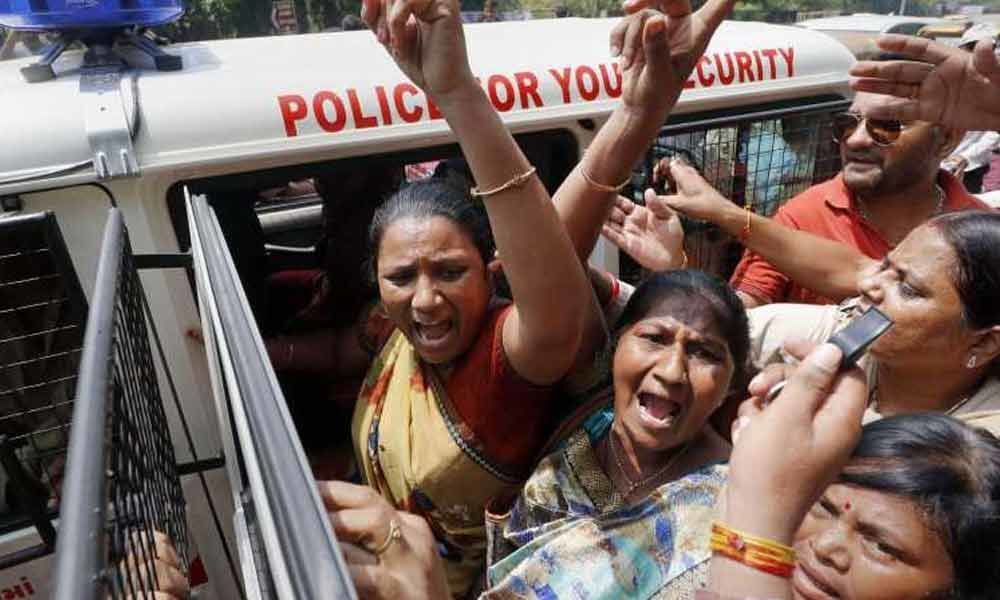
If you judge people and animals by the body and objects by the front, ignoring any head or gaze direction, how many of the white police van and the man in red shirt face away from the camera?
0

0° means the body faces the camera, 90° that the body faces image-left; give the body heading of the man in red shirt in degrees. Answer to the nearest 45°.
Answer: approximately 45°

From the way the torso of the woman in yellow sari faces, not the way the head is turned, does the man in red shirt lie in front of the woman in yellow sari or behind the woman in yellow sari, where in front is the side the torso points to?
behind

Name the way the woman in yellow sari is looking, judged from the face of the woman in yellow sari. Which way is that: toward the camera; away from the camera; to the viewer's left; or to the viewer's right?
toward the camera

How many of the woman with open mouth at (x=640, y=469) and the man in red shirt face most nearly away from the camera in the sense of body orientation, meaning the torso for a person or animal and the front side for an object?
0

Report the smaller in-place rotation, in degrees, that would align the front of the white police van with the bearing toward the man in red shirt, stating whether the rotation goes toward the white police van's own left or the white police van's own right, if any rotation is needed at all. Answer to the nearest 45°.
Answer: approximately 135° to the white police van's own left

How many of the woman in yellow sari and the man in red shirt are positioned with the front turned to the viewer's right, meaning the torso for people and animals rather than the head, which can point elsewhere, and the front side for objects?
0

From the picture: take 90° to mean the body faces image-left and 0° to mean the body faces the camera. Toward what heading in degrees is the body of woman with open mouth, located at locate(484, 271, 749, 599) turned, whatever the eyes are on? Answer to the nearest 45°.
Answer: approximately 0°

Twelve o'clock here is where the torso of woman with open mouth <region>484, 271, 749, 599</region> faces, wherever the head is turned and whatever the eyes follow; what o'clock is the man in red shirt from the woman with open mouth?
The man in red shirt is roughly at 7 o'clock from the woman with open mouth.

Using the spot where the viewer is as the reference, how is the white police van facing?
facing the viewer and to the left of the viewer
